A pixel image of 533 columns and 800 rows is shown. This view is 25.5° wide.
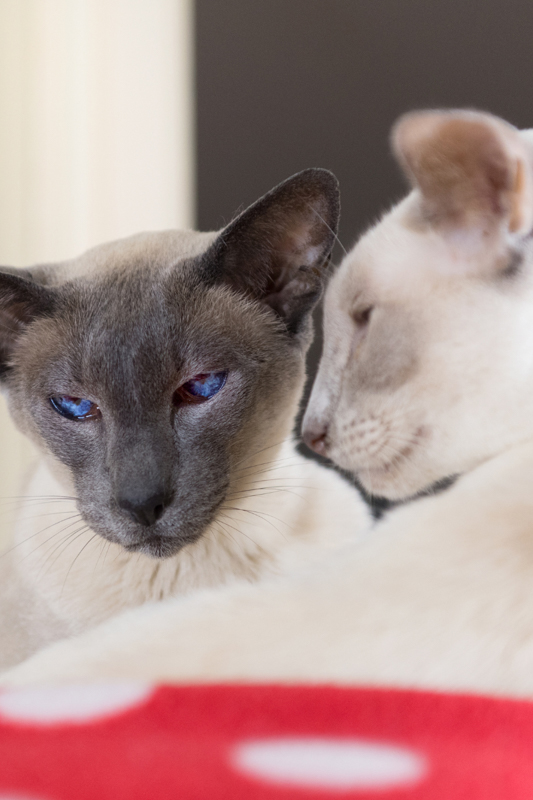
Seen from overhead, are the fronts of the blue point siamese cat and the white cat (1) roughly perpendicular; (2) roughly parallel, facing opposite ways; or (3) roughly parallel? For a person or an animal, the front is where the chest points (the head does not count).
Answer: roughly perpendicular

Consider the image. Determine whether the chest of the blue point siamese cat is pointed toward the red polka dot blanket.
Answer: yes

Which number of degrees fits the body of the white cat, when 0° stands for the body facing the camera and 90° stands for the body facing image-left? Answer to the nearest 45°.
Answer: approximately 90°

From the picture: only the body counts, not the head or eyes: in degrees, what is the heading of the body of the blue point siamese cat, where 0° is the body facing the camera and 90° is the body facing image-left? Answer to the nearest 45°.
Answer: approximately 0°

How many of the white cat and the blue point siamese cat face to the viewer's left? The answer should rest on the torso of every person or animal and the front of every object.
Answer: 1
